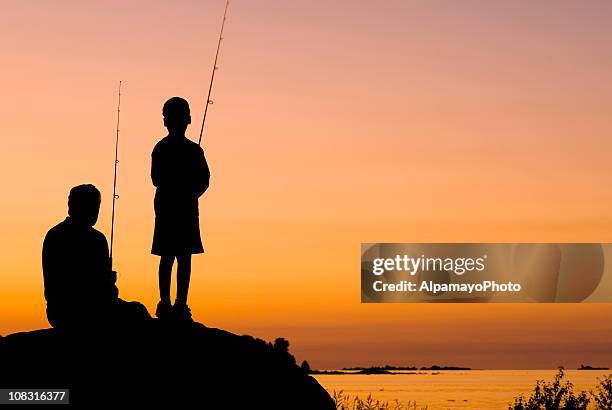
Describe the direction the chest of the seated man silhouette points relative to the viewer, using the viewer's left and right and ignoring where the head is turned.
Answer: facing away from the viewer and to the right of the viewer

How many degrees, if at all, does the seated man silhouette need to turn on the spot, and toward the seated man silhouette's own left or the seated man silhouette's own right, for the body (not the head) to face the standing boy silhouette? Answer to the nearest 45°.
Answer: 0° — they already face them
